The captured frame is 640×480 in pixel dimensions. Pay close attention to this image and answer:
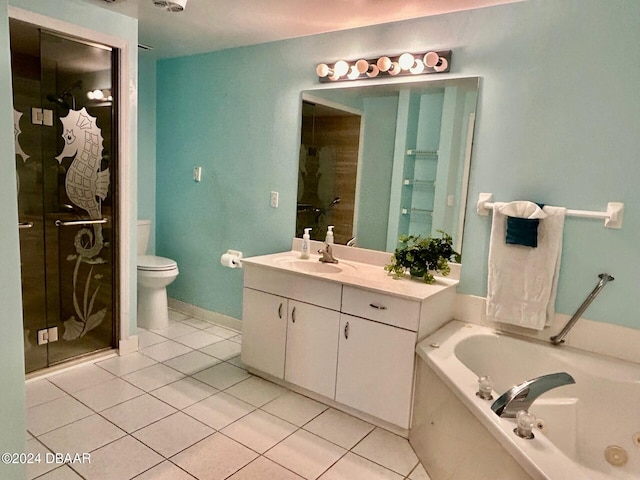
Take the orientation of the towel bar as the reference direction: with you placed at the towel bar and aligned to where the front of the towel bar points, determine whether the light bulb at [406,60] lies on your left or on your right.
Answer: on your right

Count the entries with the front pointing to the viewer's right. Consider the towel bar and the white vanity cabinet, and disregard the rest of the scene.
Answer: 0

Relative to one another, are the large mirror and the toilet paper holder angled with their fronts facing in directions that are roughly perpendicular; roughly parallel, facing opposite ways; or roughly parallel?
roughly parallel

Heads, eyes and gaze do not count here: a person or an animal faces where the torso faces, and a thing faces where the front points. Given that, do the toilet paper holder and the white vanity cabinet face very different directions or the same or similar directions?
same or similar directions

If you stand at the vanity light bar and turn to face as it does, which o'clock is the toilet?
The toilet is roughly at 2 o'clock from the vanity light bar.

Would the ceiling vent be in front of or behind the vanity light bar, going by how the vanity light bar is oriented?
in front

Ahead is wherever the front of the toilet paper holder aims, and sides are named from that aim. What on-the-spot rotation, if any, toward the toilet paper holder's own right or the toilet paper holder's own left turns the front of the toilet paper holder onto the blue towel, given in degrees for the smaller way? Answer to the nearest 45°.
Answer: approximately 90° to the toilet paper holder's own left

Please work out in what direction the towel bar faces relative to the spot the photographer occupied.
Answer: facing the viewer and to the left of the viewer

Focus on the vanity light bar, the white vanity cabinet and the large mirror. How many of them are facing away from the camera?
0

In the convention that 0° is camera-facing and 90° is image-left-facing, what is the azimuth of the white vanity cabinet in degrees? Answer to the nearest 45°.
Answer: approximately 45°

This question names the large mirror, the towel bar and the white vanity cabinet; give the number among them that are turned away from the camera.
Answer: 0
